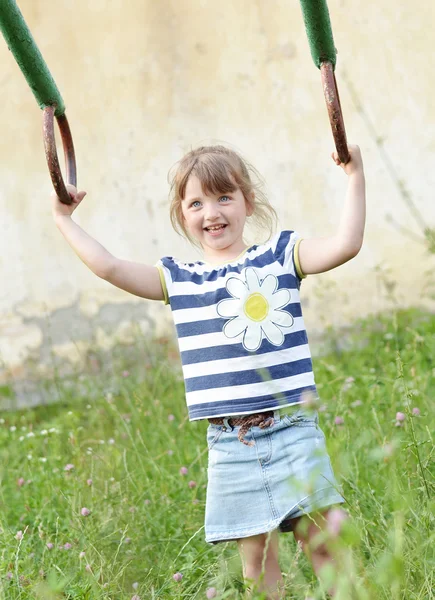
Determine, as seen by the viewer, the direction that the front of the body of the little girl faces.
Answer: toward the camera

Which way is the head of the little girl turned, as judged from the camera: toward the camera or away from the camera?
toward the camera
